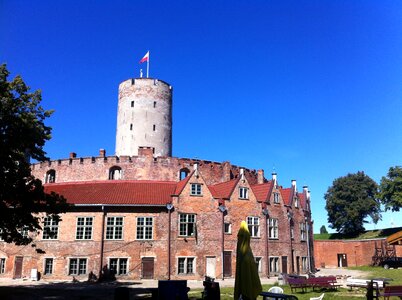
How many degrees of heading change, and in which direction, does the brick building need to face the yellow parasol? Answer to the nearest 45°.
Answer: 0° — it already faces it

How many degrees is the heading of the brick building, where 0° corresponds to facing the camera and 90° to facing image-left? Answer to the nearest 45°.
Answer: approximately 0°
